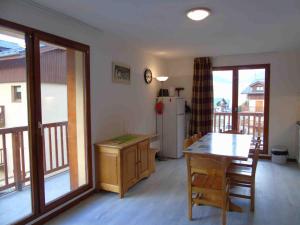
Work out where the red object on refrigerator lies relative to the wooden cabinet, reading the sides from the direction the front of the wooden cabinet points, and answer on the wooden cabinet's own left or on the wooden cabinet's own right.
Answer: on the wooden cabinet's own left

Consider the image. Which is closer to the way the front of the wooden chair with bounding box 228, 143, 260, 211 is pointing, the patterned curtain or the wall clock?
the wall clock

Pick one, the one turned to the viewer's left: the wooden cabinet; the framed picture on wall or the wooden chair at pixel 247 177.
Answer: the wooden chair

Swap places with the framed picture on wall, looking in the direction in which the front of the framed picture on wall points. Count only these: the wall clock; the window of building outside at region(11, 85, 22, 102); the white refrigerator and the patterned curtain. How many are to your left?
3

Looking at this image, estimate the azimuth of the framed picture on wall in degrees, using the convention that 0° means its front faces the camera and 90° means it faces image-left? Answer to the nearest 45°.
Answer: approximately 315°

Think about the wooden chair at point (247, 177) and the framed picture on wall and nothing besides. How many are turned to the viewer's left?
1

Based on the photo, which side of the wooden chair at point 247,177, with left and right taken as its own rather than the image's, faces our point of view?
left

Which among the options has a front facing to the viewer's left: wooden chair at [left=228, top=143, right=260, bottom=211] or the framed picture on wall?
the wooden chair
